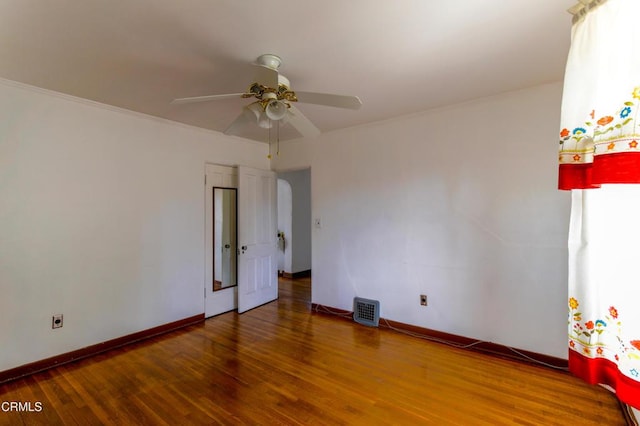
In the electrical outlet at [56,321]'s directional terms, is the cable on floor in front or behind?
in front

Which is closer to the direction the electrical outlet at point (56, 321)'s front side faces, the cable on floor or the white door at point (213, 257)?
the cable on floor

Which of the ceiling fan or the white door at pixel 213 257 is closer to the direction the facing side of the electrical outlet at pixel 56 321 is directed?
the ceiling fan

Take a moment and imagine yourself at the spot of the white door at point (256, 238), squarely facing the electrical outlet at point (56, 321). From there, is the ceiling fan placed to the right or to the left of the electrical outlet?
left

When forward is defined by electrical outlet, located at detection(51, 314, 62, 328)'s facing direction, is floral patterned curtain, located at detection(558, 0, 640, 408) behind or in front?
in front

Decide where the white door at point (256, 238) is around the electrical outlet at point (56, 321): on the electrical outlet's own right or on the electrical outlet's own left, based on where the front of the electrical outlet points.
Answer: on the electrical outlet's own left

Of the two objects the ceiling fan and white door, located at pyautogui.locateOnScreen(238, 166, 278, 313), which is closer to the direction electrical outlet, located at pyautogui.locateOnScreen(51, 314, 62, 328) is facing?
the ceiling fan

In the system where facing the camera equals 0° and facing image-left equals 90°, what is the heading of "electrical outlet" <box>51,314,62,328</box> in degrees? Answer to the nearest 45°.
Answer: approximately 315°

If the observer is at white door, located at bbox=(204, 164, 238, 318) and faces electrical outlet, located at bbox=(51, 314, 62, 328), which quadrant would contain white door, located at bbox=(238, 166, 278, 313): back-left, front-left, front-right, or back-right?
back-left

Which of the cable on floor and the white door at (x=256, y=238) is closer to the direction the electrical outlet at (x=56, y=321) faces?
the cable on floor

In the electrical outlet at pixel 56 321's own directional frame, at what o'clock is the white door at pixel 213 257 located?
The white door is roughly at 10 o'clock from the electrical outlet.
